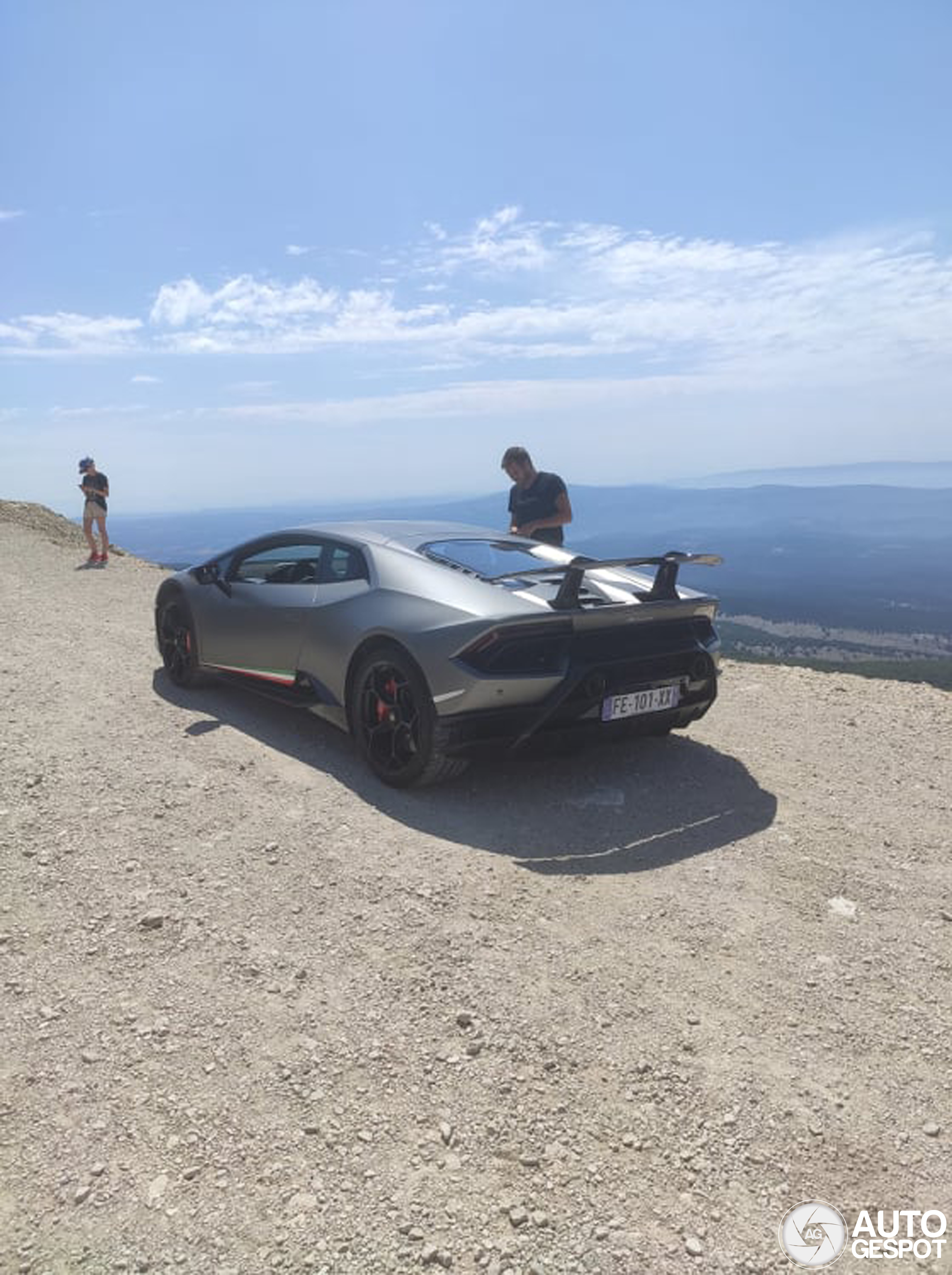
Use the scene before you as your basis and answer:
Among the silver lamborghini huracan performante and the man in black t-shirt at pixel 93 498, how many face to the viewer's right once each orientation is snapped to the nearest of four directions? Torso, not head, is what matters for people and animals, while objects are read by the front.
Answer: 0

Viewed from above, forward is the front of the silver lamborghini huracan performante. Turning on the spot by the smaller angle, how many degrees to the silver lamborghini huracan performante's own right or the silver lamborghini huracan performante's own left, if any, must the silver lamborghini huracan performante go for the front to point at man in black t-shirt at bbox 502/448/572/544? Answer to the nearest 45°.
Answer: approximately 45° to the silver lamborghini huracan performante's own right

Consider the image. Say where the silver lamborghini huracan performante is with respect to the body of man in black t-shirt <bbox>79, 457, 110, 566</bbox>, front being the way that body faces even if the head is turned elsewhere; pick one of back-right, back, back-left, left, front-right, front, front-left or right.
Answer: front-left

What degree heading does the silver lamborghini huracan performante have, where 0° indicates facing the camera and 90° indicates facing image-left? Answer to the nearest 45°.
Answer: approximately 135°

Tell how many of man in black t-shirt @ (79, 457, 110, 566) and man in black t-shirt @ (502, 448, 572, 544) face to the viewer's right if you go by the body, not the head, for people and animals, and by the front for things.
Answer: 0

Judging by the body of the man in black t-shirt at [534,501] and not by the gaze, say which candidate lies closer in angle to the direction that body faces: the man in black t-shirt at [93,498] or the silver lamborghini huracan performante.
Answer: the silver lamborghini huracan performante

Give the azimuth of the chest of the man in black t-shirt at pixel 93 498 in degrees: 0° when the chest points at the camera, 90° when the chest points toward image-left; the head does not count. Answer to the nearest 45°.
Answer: approximately 45°

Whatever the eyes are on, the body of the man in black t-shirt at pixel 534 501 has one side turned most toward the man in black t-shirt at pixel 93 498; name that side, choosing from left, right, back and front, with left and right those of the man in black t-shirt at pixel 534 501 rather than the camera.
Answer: right

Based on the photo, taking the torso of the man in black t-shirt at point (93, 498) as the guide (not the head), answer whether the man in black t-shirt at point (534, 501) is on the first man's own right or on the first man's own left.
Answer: on the first man's own left
